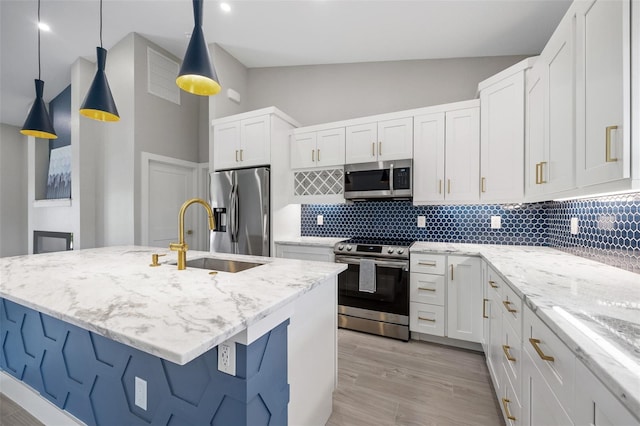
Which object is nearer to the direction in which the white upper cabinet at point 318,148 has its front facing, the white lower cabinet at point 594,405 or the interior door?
the white lower cabinet

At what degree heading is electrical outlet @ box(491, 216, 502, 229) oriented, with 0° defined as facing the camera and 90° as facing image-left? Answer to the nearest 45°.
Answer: approximately 0°

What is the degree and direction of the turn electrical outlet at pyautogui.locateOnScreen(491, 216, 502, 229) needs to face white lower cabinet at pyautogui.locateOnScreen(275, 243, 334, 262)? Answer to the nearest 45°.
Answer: approximately 45° to its right

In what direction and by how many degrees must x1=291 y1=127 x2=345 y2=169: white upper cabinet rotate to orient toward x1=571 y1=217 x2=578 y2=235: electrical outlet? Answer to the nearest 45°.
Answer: approximately 45° to its left

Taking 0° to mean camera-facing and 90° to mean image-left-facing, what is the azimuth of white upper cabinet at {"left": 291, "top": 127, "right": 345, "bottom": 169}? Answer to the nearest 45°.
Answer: approximately 0°

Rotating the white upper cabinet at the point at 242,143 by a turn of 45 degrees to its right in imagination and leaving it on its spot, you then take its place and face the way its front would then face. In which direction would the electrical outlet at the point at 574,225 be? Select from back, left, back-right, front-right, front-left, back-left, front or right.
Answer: back-left

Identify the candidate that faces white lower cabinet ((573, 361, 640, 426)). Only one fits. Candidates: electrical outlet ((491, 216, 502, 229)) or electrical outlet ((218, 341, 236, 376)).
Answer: electrical outlet ((491, 216, 502, 229))

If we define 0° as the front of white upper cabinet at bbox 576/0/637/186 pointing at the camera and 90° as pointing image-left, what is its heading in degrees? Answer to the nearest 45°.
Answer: approximately 45°

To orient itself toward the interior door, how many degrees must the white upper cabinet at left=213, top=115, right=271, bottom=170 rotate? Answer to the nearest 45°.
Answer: approximately 90° to its right

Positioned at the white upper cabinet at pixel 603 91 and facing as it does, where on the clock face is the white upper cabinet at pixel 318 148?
the white upper cabinet at pixel 318 148 is roughly at 2 o'clock from the white upper cabinet at pixel 603 91.
